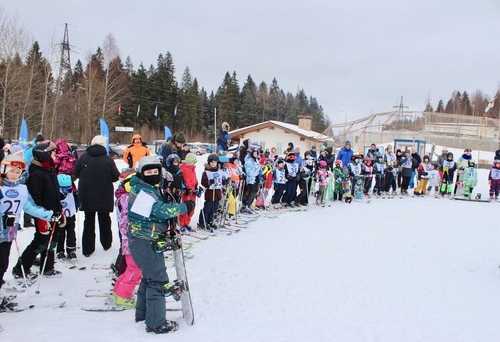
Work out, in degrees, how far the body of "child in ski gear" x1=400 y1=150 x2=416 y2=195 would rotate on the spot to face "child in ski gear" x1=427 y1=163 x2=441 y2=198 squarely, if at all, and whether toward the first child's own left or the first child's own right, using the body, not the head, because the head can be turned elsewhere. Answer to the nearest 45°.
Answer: approximately 90° to the first child's own left

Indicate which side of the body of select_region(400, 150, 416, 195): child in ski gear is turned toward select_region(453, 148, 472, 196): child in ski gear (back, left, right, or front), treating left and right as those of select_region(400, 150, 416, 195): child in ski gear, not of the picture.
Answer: left

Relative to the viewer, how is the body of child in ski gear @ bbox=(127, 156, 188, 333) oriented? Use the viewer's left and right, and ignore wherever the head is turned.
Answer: facing to the right of the viewer

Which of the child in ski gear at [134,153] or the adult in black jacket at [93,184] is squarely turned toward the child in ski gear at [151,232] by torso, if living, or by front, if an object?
the child in ski gear at [134,153]

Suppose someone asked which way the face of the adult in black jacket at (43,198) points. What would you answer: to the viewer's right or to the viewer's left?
to the viewer's right

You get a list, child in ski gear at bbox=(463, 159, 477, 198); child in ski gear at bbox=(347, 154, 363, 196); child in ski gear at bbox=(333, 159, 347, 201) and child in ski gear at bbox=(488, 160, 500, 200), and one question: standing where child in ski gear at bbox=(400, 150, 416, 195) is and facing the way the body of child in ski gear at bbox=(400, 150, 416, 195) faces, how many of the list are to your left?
2

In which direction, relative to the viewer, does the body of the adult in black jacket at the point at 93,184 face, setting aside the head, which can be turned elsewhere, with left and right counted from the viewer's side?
facing away from the viewer

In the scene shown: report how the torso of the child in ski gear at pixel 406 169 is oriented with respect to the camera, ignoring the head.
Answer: toward the camera

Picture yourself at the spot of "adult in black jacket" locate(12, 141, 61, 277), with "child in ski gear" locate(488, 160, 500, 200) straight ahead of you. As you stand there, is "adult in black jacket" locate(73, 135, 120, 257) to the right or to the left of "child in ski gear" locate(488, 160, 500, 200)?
left

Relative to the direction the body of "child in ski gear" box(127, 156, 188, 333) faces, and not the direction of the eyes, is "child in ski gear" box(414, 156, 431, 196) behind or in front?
in front

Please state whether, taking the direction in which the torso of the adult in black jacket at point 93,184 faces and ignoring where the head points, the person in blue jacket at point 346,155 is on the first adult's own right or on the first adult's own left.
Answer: on the first adult's own right

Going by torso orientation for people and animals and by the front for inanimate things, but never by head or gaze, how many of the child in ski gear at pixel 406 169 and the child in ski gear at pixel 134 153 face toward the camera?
2

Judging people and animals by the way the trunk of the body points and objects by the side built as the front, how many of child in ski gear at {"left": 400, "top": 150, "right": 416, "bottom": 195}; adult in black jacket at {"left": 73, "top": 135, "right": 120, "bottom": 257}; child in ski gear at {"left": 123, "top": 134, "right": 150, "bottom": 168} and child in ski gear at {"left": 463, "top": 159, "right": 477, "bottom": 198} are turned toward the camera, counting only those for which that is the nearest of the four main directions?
3
